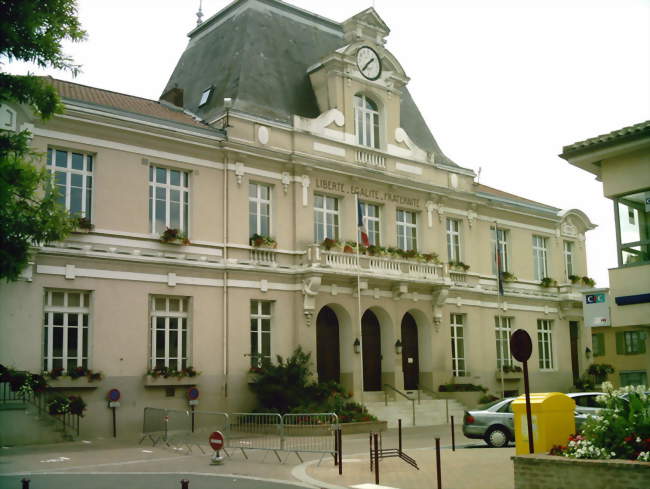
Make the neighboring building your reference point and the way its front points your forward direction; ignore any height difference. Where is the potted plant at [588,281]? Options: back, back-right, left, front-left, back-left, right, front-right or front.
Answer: back-right

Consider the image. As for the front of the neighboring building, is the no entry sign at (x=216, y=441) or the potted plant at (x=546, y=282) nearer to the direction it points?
the no entry sign

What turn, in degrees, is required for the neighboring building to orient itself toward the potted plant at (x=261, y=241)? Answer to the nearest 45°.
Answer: approximately 90° to its right

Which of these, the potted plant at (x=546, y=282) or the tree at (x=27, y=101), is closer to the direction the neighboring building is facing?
the tree

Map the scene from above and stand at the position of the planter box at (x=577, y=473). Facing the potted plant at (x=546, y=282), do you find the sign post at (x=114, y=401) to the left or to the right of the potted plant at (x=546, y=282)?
left

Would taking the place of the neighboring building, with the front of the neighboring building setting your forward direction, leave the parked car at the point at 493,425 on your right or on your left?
on your right

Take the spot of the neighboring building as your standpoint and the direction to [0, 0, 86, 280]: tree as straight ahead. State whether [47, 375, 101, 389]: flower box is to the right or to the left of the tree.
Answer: right

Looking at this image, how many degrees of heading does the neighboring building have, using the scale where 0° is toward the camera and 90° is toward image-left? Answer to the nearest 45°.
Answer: approximately 45°
